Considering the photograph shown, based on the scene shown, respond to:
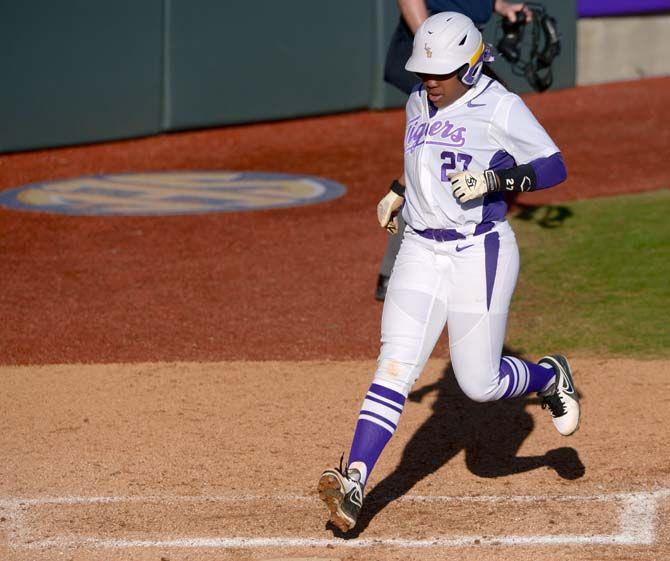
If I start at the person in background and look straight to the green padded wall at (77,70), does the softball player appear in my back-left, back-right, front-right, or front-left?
back-left

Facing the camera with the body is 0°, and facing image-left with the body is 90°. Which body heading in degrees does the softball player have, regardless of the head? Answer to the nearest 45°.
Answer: approximately 45°

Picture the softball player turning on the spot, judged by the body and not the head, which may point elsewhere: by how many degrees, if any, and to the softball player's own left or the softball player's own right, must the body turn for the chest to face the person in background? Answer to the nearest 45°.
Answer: approximately 135° to the softball player's own right

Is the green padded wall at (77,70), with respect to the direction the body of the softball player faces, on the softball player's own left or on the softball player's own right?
on the softball player's own right
